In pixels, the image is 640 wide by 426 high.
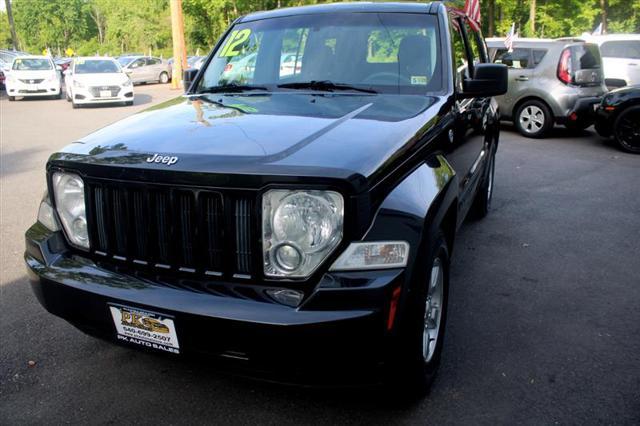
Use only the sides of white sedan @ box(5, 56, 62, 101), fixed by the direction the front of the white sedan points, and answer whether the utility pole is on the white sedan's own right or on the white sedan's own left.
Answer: on the white sedan's own left

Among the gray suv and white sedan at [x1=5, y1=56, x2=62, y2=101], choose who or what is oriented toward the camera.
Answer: the white sedan

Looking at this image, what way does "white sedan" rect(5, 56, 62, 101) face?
toward the camera

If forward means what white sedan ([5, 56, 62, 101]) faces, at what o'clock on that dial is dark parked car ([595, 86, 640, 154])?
The dark parked car is roughly at 11 o'clock from the white sedan.

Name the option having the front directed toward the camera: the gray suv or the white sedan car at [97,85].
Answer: the white sedan car

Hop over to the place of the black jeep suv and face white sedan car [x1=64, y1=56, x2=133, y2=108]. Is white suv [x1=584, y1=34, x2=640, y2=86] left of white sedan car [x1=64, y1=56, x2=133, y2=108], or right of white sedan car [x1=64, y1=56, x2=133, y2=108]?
right

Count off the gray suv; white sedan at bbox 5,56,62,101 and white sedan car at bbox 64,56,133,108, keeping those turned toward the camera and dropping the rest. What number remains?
2

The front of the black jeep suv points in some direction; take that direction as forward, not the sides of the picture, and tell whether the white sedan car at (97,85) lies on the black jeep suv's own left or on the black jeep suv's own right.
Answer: on the black jeep suv's own right

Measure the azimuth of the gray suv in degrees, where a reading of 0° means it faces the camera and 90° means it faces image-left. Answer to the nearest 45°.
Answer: approximately 135°

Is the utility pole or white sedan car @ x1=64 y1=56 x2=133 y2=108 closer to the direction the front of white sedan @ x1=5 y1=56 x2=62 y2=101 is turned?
the white sedan car

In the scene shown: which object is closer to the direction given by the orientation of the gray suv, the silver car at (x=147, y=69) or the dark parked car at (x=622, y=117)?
the silver car

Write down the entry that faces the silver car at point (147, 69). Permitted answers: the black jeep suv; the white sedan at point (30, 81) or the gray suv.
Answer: the gray suv

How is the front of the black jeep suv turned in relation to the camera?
facing the viewer and to the left of the viewer

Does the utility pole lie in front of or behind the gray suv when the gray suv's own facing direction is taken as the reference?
in front

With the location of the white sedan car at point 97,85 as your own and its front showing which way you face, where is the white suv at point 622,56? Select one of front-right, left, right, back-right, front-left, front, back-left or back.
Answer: front-left

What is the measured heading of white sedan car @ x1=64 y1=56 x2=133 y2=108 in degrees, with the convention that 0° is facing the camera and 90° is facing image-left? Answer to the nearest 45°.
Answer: approximately 0°

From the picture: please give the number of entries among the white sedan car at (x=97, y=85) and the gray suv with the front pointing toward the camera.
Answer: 1

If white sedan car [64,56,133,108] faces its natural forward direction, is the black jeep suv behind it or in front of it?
in front
